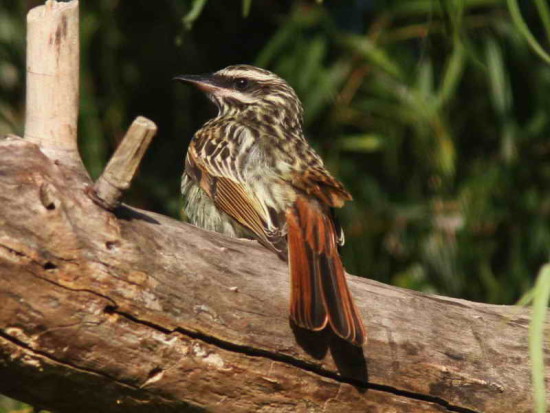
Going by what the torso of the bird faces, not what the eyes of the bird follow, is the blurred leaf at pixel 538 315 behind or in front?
behind

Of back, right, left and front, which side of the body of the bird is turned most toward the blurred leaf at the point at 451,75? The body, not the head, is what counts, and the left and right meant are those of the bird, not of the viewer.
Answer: right

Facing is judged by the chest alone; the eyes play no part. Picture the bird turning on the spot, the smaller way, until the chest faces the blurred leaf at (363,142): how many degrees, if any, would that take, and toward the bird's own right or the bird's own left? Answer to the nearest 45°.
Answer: approximately 45° to the bird's own right

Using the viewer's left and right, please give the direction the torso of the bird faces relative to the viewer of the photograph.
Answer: facing away from the viewer and to the left of the viewer

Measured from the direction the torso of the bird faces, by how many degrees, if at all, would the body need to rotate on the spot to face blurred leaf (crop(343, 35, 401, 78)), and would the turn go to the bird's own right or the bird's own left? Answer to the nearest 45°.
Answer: approximately 45° to the bird's own right
